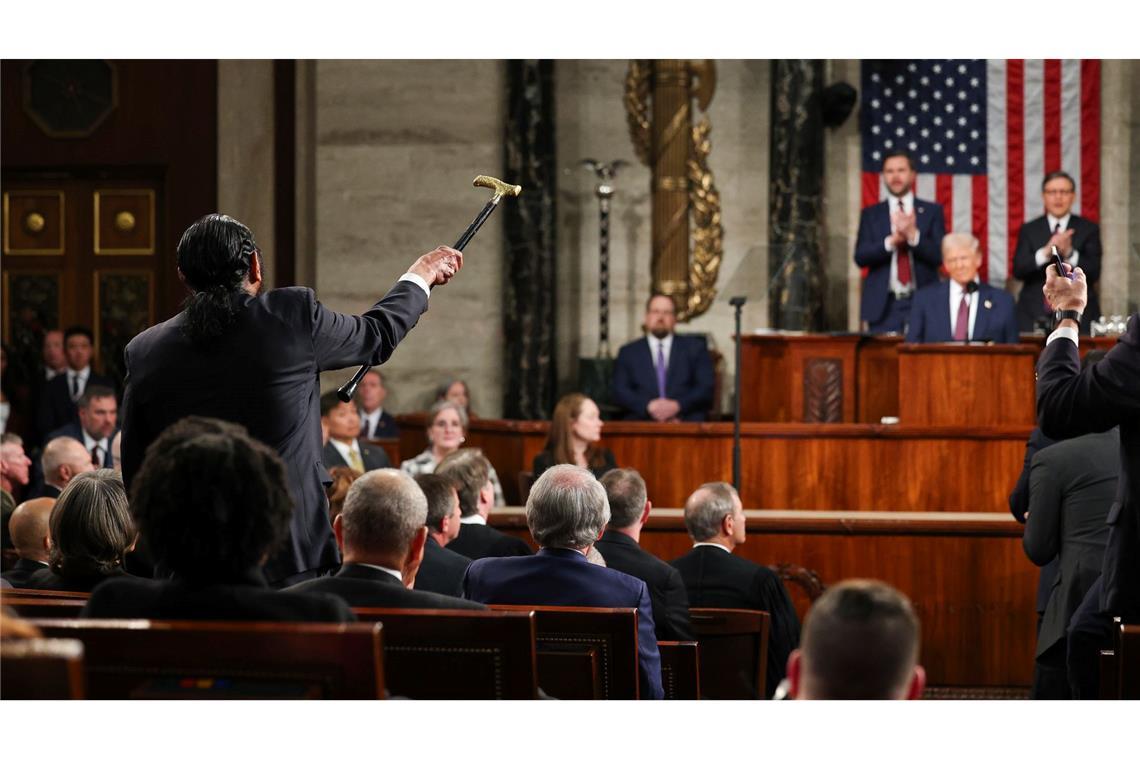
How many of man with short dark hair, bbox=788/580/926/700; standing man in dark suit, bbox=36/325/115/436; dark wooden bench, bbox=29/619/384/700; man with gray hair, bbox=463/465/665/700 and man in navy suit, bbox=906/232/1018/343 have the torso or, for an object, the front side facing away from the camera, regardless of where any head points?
3

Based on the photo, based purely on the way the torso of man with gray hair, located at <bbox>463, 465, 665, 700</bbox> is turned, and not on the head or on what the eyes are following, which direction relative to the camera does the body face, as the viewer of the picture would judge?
away from the camera

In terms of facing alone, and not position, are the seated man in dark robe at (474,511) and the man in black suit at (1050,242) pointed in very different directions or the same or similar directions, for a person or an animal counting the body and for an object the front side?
very different directions

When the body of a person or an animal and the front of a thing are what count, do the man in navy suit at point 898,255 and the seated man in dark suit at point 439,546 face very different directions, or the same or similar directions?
very different directions

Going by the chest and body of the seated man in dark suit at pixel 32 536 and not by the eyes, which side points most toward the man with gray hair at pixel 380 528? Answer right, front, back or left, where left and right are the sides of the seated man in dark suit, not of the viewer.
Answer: right

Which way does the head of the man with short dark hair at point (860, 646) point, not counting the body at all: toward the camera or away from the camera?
away from the camera

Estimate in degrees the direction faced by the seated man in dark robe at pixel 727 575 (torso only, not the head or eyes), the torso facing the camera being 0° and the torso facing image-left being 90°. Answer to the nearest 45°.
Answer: approximately 225°

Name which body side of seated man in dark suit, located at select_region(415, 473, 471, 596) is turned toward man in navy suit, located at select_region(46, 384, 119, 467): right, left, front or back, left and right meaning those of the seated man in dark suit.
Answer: left

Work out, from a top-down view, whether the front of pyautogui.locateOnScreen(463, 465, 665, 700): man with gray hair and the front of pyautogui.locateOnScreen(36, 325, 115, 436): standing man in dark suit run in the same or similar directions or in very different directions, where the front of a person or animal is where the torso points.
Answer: very different directions

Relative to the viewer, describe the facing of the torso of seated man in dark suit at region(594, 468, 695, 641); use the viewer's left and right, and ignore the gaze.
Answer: facing away from the viewer and to the right of the viewer

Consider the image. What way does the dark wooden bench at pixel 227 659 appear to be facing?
away from the camera
